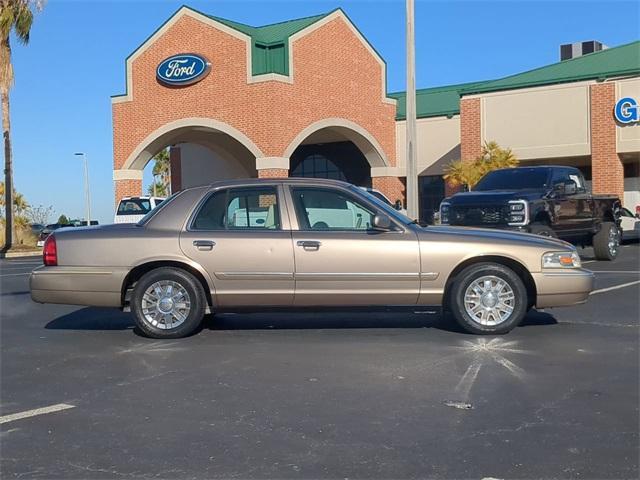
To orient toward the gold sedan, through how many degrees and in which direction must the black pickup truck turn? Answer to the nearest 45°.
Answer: approximately 45° to its left

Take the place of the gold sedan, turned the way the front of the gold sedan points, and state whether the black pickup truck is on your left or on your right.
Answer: on your left

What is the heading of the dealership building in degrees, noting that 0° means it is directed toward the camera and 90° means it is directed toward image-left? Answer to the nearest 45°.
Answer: approximately 45°

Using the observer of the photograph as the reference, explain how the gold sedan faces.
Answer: facing to the right of the viewer

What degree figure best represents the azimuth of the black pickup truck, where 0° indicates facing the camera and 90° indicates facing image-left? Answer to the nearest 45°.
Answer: approximately 45°

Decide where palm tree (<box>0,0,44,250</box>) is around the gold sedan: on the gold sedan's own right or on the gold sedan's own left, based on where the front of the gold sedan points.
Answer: on the gold sedan's own left

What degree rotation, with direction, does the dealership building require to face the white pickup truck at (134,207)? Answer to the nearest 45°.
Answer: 0° — it already faces it
